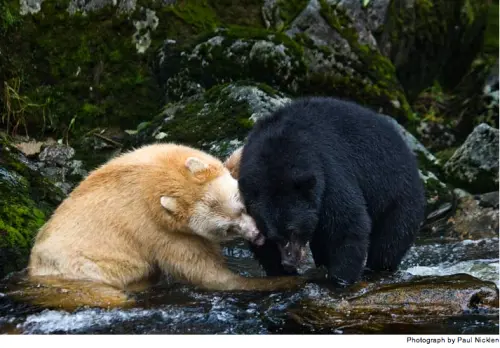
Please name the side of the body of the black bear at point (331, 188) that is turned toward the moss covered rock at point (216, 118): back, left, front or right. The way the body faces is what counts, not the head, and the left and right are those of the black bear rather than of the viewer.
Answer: right

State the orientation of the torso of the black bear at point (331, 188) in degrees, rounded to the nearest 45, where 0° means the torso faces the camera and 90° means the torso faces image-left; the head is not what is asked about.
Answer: approximately 45°

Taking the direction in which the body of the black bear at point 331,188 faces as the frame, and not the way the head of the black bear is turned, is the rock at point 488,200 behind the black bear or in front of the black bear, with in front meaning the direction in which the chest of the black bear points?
behind

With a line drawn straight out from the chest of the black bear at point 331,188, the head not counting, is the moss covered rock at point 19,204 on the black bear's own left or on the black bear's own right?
on the black bear's own right

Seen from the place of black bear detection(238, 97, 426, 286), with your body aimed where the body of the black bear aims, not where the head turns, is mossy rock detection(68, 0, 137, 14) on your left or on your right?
on your right

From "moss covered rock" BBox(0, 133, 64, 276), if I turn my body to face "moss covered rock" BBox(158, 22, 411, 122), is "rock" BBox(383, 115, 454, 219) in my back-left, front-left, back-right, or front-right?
front-right

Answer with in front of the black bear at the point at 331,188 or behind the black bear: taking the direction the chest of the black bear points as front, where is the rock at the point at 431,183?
behind

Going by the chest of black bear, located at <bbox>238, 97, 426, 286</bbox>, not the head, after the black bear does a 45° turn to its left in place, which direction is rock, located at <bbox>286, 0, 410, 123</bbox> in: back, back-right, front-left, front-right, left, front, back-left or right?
back

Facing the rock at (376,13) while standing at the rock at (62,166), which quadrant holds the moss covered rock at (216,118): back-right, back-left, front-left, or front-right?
front-right

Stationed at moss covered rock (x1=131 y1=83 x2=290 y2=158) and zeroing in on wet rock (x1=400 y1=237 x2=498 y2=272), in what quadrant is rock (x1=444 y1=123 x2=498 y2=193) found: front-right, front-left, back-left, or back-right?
front-left

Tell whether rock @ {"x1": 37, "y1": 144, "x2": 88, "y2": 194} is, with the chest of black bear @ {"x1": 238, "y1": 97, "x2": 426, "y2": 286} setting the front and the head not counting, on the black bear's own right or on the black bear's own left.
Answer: on the black bear's own right

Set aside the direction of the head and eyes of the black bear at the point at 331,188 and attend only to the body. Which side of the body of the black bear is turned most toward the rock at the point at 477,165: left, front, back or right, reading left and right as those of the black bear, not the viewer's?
back

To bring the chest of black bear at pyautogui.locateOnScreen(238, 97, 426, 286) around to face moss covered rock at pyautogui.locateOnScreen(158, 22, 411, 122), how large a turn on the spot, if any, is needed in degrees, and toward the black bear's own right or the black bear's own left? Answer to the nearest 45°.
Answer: approximately 135° to the black bear's own right
